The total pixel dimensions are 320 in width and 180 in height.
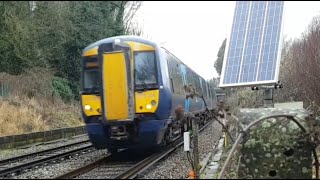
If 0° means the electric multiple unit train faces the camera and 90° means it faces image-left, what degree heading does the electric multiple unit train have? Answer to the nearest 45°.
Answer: approximately 45°

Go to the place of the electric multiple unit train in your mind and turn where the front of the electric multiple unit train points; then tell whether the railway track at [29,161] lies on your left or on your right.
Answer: on your right

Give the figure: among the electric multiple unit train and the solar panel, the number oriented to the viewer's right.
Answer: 0

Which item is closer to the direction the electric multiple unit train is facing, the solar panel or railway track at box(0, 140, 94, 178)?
the railway track

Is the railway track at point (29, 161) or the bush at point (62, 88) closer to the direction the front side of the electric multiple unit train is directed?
the railway track

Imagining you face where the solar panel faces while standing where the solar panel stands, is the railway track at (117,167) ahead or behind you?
ahead

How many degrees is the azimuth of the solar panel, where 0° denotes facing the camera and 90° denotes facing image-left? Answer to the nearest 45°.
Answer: approximately 0°
